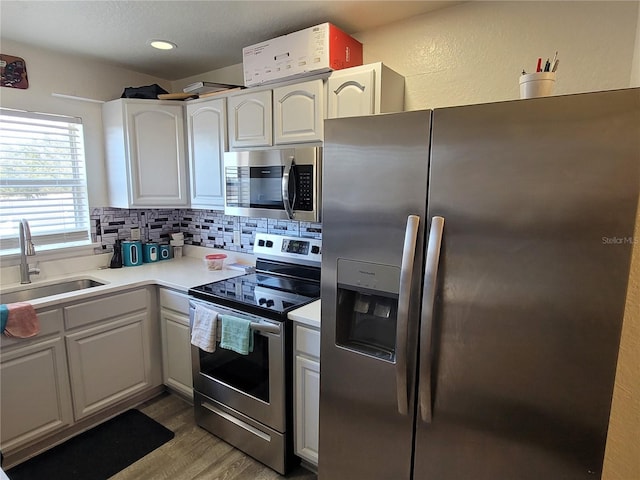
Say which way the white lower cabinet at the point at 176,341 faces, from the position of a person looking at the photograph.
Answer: facing the viewer and to the left of the viewer

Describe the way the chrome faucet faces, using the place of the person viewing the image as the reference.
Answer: facing the viewer and to the right of the viewer

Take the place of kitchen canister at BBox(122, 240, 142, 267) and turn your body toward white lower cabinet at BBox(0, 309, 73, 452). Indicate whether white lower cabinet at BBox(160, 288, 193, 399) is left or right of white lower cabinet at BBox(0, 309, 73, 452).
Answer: left

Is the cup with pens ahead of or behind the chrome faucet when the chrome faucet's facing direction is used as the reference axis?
ahead

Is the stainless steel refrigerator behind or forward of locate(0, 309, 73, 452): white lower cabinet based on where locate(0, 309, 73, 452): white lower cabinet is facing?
forward

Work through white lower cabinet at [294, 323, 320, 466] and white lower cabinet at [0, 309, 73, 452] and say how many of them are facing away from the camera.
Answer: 0

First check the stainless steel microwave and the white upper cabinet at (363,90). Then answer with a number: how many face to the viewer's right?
0

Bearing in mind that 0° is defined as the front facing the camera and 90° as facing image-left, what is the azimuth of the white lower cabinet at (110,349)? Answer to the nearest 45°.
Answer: approximately 315°

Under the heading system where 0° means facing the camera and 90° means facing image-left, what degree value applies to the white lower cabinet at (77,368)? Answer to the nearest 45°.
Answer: approximately 315°

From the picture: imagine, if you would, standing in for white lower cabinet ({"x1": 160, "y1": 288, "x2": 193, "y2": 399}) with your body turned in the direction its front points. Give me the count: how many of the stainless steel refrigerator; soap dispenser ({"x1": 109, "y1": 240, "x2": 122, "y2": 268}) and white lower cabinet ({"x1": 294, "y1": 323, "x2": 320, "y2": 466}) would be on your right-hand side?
1

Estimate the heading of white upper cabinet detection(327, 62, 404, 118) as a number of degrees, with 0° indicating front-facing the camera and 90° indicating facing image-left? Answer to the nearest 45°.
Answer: approximately 45°

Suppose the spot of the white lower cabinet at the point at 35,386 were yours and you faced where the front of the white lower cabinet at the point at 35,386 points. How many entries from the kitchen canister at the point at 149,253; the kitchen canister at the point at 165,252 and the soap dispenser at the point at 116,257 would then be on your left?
3
